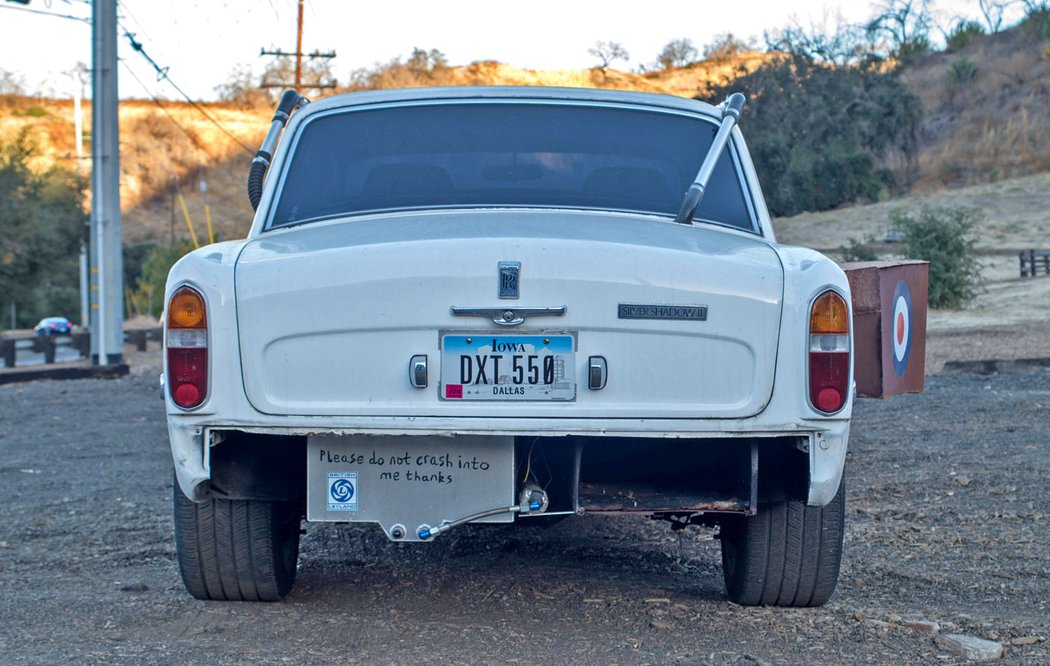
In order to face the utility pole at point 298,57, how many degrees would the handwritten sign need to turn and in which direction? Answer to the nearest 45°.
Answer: approximately 180°

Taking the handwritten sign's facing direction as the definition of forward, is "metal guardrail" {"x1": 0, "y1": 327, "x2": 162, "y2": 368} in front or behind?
behind

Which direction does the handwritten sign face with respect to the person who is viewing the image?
facing the viewer

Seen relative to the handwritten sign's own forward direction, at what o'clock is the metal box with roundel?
The metal box with roundel is roughly at 8 o'clock from the handwritten sign.

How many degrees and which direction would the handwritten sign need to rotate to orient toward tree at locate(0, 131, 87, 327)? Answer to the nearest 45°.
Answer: approximately 180°

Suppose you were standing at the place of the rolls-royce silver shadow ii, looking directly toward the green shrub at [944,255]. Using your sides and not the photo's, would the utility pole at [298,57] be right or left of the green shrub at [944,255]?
left

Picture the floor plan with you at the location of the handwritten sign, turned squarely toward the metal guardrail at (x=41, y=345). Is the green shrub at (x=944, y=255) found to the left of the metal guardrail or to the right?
right

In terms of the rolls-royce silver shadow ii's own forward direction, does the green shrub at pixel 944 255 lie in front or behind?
in front

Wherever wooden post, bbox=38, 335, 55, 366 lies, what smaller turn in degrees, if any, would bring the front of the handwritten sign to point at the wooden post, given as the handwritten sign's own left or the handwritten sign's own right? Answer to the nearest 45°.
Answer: approximately 180°

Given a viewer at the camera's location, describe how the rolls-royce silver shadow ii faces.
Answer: facing away from the viewer

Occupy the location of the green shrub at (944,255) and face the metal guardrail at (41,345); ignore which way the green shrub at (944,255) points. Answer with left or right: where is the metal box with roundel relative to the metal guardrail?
left
